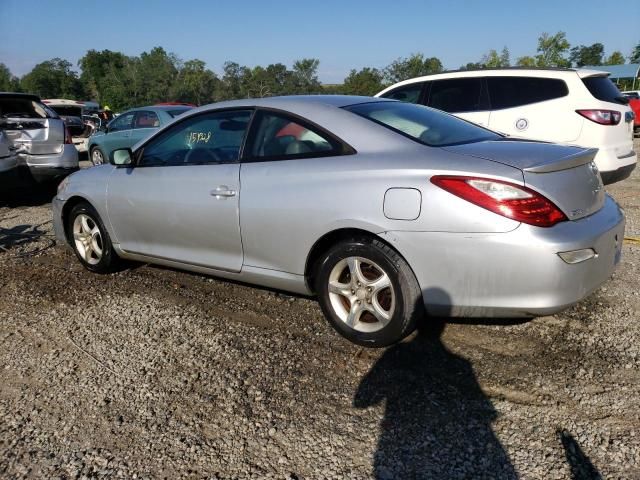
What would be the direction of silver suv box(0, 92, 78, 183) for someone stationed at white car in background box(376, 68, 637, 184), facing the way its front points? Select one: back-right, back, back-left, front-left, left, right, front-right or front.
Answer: front-left

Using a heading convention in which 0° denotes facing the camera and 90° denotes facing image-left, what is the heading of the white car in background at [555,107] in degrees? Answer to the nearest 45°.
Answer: approximately 135°

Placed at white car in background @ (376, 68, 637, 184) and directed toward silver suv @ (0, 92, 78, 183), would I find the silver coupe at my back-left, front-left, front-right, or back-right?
front-left

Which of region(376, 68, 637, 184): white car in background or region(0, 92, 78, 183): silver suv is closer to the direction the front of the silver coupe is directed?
the silver suv

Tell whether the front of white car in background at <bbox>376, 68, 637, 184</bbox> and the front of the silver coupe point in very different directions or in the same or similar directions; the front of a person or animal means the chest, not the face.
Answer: same or similar directions

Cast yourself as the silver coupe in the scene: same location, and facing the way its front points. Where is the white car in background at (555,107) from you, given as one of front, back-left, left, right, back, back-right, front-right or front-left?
right

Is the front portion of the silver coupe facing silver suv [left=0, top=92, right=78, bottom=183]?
yes

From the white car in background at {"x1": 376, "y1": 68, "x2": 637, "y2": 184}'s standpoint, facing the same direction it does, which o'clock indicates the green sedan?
The green sedan is roughly at 11 o'clock from the white car in background.

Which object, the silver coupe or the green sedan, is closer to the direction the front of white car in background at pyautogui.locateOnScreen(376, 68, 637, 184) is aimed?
the green sedan

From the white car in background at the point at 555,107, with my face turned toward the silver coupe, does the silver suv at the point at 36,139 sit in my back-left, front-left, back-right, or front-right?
front-right

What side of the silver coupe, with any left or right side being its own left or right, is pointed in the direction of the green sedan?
front

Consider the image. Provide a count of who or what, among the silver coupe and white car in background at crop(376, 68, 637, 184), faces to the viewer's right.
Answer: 0

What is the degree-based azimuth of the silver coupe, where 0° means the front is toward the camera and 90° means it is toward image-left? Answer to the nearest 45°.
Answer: approximately 135°
